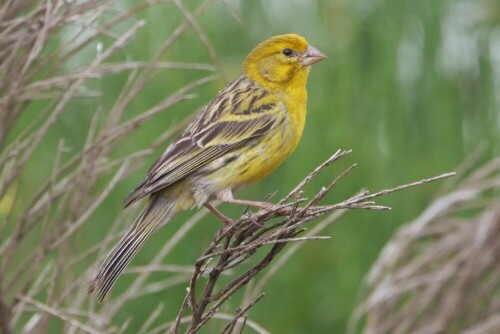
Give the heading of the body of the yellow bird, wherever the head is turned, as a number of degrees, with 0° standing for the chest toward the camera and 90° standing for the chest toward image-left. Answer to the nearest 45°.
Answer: approximately 270°
